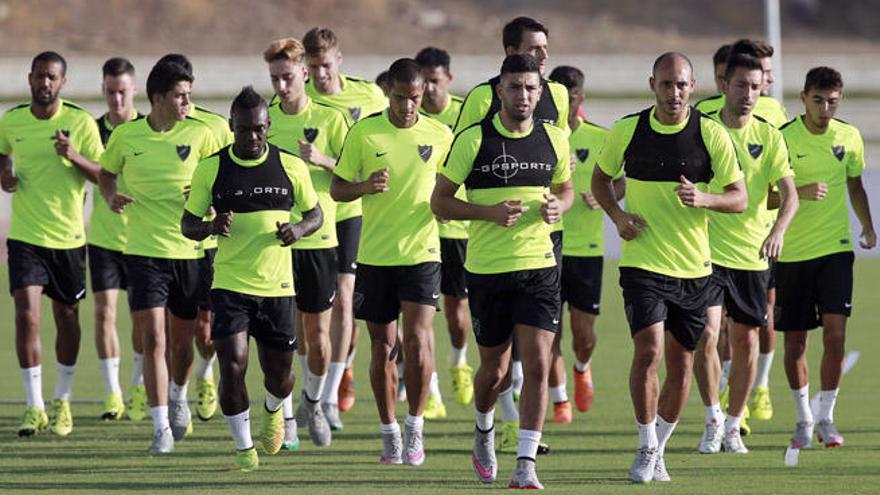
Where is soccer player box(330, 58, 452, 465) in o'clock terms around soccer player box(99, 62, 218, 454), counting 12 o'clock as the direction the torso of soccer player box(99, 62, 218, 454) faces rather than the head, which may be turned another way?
soccer player box(330, 58, 452, 465) is roughly at 10 o'clock from soccer player box(99, 62, 218, 454).

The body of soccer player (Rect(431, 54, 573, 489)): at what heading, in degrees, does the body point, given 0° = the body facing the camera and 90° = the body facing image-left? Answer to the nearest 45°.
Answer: approximately 0°

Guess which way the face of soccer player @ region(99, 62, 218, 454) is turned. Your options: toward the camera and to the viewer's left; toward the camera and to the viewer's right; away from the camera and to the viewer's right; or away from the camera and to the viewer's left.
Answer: toward the camera and to the viewer's right

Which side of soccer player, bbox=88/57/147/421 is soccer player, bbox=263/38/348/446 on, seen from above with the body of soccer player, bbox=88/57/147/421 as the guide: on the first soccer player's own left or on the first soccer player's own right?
on the first soccer player's own left

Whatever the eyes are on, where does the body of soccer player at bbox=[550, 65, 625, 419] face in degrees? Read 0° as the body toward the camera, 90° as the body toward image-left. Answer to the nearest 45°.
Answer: approximately 0°

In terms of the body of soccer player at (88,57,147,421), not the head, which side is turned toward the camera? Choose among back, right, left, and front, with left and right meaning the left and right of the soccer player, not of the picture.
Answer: front
